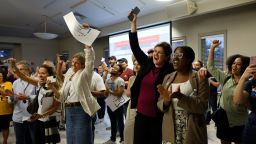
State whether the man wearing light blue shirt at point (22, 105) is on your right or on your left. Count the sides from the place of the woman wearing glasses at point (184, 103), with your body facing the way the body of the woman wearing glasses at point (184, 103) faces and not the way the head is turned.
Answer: on your right

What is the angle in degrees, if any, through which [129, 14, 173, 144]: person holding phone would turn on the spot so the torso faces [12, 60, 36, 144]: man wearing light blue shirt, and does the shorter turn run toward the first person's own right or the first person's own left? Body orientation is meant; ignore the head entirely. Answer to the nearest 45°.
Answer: approximately 90° to the first person's own right

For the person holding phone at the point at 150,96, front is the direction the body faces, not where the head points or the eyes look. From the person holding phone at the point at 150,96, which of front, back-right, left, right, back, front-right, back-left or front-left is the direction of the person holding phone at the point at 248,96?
back-left

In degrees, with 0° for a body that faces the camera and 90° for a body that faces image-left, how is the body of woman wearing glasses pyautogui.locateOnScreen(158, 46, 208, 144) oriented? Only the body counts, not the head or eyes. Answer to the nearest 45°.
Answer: approximately 45°
